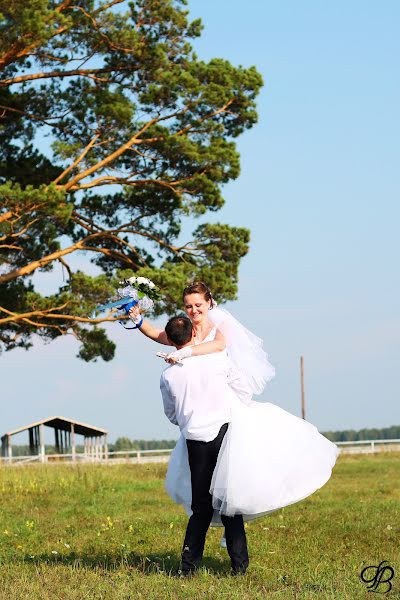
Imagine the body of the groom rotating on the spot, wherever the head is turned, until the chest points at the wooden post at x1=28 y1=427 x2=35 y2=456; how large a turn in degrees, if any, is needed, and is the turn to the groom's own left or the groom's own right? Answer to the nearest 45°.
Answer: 0° — they already face it

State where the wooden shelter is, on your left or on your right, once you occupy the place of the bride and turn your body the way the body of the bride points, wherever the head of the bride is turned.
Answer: on your right

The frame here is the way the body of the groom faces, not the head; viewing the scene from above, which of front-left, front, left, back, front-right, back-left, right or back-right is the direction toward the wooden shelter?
front

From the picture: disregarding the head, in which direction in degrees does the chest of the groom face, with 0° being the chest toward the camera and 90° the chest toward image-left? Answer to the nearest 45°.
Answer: approximately 180°

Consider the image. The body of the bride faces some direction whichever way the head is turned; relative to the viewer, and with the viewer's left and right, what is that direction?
facing the viewer and to the left of the viewer
